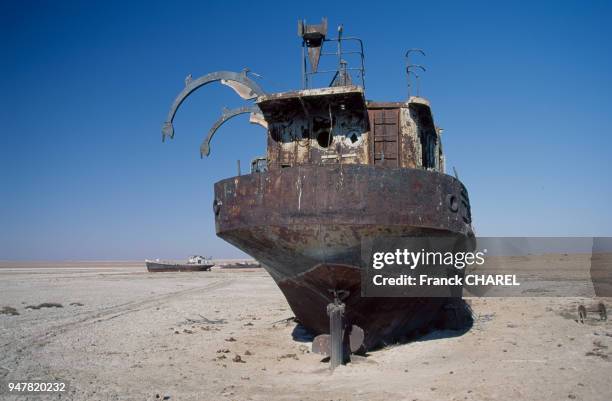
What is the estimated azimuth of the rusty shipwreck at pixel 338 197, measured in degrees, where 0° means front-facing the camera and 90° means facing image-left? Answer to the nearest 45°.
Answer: approximately 180°
